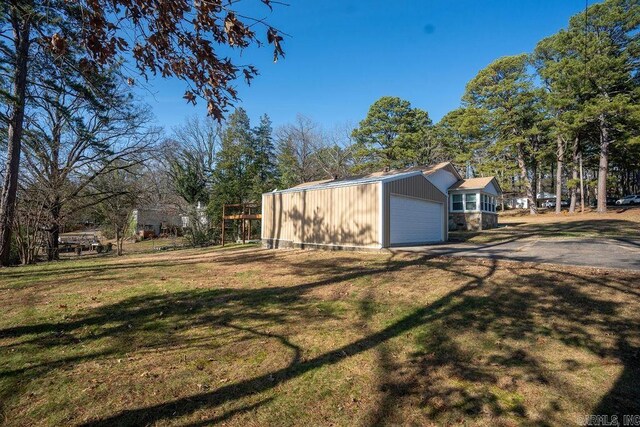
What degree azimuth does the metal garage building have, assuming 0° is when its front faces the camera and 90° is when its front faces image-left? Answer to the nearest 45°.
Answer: approximately 315°

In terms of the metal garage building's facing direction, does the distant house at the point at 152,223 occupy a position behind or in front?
behind

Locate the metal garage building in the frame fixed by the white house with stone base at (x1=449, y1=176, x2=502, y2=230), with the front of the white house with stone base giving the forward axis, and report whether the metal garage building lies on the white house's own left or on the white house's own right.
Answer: on the white house's own right

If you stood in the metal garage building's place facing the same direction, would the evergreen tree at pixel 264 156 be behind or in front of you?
behind

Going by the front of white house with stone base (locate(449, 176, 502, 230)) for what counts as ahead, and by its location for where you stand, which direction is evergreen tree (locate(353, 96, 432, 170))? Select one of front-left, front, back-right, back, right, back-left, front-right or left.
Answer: back

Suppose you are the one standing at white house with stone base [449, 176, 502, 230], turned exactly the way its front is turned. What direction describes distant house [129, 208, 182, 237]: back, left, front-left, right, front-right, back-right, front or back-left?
back-right

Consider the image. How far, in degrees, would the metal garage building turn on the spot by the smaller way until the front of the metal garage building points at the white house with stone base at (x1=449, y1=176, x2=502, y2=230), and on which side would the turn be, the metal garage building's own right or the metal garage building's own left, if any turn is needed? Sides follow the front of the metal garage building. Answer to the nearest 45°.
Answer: approximately 90° to the metal garage building's own left

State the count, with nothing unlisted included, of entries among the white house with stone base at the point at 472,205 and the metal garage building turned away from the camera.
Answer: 0

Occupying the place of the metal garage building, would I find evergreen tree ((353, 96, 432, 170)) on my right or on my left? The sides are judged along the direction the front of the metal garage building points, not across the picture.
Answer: on my left

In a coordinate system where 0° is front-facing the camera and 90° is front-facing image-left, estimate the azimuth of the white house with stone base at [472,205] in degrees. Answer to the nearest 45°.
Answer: approximately 315°
